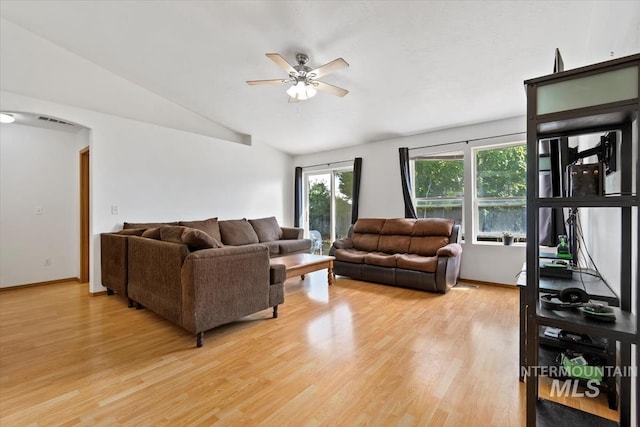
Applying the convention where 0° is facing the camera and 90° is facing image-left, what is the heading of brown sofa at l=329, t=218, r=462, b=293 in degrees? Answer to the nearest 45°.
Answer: approximately 45°

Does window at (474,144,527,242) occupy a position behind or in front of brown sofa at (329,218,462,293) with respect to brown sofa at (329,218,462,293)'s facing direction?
behind

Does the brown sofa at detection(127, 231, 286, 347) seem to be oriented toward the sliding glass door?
yes

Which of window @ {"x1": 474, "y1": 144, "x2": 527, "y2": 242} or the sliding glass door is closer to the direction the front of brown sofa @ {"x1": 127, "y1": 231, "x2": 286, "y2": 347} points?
the sliding glass door

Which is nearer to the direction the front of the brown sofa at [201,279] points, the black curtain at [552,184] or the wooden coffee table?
the wooden coffee table

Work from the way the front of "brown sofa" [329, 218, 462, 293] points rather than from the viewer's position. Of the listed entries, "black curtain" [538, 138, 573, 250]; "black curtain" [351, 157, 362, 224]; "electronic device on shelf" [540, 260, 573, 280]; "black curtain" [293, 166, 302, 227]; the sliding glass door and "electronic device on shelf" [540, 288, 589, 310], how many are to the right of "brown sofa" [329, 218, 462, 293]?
3

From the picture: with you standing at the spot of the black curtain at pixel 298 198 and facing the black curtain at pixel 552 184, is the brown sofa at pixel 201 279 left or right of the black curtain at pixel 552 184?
right

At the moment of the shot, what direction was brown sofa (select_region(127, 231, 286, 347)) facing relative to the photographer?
facing away from the viewer and to the right of the viewer

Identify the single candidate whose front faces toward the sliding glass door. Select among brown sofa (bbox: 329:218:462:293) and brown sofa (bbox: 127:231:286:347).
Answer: brown sofa (bbox: 127:231:286:347)

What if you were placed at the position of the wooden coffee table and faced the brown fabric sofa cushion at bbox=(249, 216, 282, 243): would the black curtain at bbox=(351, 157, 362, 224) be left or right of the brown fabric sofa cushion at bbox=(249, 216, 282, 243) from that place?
right

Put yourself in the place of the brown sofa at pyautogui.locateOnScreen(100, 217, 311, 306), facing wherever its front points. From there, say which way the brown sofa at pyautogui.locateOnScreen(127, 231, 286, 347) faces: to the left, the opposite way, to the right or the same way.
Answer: to the left

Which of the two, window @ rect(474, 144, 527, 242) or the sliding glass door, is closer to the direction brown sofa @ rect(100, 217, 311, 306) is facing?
the window
